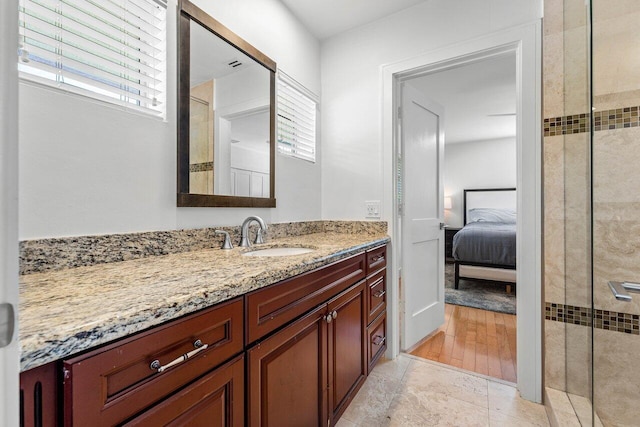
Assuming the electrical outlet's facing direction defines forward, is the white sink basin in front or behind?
in front

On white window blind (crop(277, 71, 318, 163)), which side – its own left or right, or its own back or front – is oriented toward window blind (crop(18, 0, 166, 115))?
right

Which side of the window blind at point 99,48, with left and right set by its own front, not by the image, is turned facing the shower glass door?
front

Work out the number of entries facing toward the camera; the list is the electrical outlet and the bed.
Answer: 2

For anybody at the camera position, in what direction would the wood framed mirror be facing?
facing the viewer and to the right of the viewer

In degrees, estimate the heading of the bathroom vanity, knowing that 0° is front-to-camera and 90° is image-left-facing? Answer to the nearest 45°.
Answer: approximately 315°

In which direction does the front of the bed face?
toward the camera

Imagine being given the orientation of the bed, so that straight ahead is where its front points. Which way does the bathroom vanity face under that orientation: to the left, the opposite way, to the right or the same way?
to the left

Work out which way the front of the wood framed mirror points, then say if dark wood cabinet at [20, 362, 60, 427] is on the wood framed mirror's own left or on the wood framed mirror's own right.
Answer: on the wood framed mirror's own right
